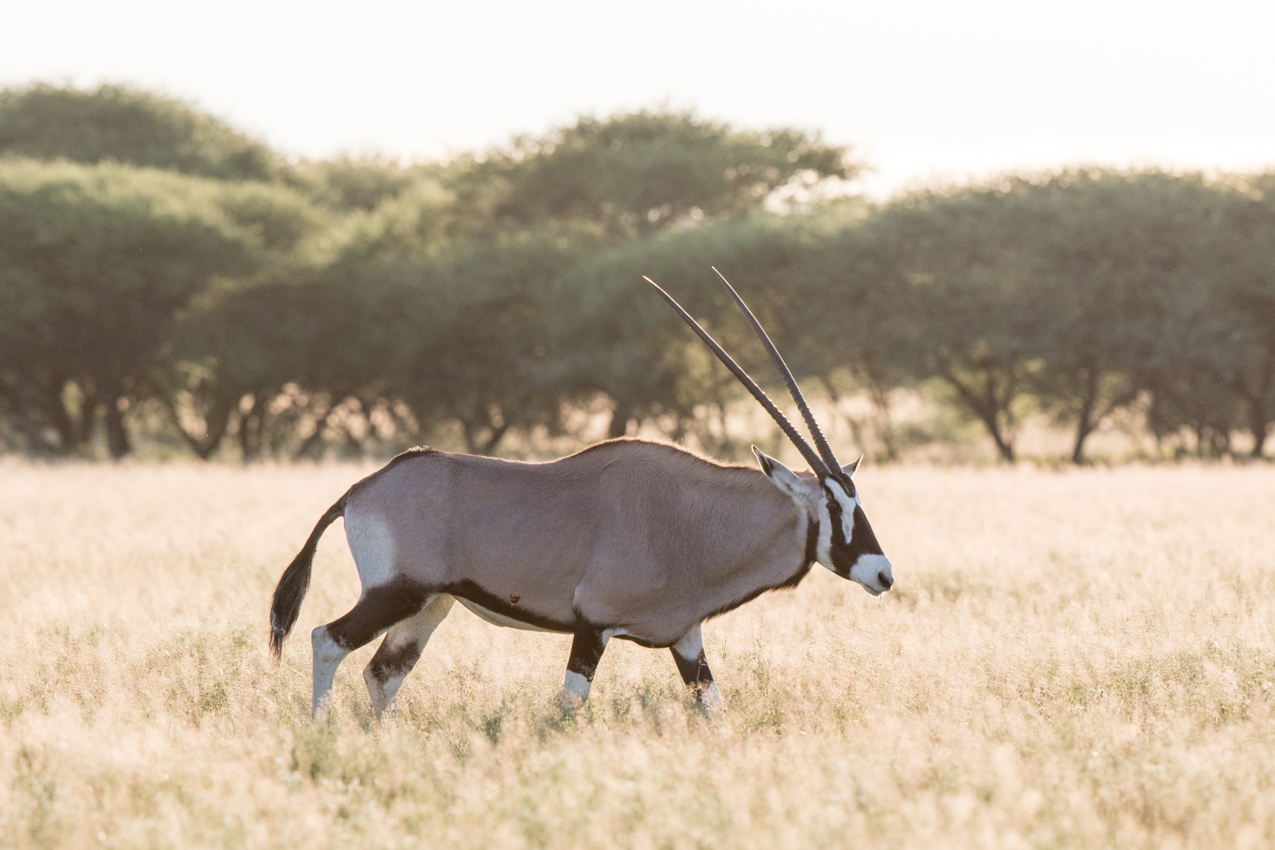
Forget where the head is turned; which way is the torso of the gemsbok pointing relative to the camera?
to the viewer's right

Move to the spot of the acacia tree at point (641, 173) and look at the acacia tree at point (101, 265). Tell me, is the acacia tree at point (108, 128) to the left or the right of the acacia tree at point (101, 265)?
right

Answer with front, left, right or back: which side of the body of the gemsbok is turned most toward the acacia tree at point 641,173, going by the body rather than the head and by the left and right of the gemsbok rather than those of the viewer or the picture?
left

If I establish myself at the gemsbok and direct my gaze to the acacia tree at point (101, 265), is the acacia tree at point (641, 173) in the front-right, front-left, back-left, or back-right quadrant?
front-right

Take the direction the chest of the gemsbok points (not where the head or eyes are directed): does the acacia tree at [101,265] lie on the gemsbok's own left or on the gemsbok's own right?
on the gemsbok's own left

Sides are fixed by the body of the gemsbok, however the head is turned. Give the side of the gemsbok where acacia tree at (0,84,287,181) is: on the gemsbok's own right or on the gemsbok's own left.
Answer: on the gemsbok's own left

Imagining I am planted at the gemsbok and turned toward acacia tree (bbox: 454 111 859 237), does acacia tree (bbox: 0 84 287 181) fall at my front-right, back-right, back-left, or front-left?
front-left

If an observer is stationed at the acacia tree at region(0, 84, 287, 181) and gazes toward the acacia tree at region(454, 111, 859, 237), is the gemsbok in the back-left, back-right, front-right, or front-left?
front-right

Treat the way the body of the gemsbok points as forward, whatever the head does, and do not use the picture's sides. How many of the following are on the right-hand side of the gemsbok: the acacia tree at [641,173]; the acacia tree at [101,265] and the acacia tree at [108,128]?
0
